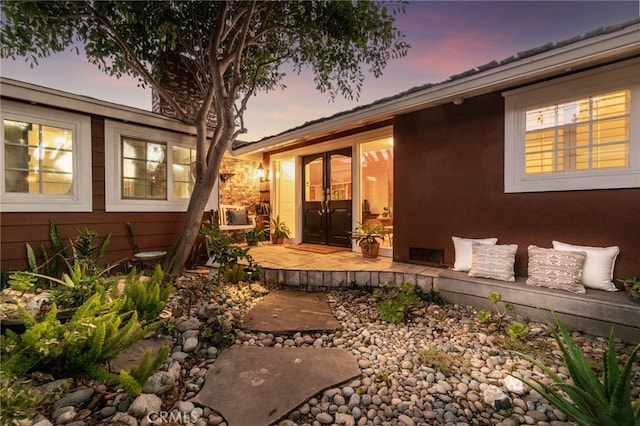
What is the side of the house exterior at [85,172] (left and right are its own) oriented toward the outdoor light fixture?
left

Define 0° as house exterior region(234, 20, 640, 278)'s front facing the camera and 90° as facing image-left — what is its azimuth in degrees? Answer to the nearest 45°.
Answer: approximately 45°

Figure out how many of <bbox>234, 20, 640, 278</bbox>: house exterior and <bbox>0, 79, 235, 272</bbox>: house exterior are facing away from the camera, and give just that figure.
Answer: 0

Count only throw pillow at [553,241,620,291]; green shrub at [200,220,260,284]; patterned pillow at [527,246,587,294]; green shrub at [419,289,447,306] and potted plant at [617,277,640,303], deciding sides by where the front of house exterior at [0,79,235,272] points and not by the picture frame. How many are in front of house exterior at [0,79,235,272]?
5

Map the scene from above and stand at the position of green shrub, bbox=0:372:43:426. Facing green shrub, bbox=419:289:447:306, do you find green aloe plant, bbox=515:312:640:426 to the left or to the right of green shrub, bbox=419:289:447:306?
right

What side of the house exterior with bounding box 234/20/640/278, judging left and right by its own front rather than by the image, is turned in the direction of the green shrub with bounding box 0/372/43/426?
front

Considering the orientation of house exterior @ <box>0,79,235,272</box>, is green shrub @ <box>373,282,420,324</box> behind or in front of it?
in front

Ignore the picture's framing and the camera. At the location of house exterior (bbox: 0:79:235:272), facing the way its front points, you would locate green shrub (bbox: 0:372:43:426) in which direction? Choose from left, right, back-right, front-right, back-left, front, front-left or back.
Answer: front-right

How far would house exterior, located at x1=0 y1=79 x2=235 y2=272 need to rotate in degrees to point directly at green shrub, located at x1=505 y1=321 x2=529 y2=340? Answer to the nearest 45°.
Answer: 0° — it already faces it

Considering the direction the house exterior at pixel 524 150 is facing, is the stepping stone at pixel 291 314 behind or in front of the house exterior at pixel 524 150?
in front

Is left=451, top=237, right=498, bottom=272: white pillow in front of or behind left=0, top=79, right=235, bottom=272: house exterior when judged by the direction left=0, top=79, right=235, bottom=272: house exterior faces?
in front
